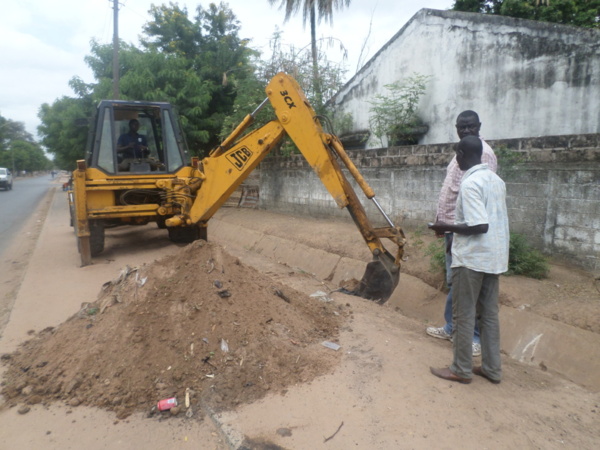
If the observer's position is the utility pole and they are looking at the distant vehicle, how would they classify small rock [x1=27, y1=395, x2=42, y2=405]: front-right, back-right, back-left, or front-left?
back-left

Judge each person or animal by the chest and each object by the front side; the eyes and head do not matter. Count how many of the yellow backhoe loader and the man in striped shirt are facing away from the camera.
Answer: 1

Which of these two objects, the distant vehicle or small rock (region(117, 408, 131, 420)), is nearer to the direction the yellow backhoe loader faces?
the distant vehicle

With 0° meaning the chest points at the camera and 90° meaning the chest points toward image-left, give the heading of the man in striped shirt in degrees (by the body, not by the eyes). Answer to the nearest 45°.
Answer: approximately 45°

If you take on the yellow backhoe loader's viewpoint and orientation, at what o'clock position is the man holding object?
The man holding object is roughly at 5 o'clock from the yellow backhoe loader.

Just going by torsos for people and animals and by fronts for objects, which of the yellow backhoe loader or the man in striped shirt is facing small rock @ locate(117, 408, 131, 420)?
the man in striped shirt

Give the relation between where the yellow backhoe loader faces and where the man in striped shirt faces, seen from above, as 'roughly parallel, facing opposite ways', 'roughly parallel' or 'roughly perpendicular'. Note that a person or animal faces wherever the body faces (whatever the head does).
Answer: roughly perpendicular

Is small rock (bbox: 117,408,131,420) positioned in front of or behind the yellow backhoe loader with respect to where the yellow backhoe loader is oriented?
behind

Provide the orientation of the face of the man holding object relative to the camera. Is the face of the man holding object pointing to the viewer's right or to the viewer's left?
to the viewer's left

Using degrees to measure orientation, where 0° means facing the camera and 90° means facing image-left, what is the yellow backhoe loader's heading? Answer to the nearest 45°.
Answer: approximately 180°

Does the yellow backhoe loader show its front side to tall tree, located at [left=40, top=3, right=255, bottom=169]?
yes

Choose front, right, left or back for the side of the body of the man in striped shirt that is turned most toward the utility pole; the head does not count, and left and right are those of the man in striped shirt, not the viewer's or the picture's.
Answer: right

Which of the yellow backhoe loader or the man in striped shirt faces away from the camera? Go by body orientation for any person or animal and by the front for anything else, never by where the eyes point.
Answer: the yellow backhoe loader

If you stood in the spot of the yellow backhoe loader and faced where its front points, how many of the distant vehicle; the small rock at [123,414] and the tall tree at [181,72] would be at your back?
1

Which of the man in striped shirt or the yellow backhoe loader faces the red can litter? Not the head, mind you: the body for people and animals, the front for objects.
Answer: the man in striped shirt
